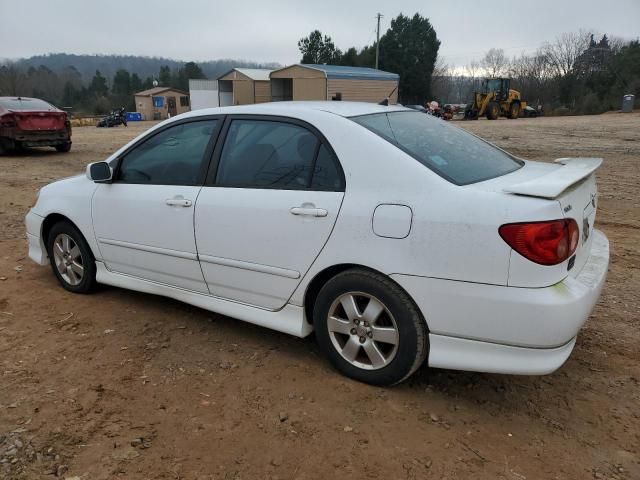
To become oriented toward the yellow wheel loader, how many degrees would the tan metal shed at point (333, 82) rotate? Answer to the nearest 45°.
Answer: approximately 135° to its left

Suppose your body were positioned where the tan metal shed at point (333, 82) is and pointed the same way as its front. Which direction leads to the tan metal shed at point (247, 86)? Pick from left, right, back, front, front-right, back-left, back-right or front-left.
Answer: right

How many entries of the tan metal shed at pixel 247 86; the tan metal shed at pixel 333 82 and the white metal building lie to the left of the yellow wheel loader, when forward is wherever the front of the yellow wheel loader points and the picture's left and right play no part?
0

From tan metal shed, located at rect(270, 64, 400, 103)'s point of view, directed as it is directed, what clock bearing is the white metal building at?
The white metal building is roughly at 3 o'clock from the tan metal shed.

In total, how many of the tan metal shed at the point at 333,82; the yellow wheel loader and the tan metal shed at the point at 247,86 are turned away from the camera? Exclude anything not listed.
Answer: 0

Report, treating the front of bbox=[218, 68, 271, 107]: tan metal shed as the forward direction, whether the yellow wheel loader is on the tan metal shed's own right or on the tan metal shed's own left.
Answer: on the tan metal shed's own left

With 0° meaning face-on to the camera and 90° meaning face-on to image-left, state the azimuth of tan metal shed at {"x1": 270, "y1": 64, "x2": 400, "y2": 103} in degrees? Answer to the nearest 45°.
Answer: approximately 45°

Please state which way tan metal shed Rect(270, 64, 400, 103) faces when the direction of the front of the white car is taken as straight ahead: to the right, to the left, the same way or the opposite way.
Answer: to the left

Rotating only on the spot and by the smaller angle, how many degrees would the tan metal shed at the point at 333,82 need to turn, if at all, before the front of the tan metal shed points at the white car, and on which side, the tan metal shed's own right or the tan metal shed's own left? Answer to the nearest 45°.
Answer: approximately 45° to the tan metal shed's own left

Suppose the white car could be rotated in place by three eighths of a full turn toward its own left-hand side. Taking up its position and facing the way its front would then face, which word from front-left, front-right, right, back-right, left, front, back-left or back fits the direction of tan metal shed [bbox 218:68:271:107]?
back

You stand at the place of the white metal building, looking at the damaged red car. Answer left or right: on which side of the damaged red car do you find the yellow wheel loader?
left

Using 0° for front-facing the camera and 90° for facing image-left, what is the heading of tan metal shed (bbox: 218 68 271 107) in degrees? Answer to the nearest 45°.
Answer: approximately 45°

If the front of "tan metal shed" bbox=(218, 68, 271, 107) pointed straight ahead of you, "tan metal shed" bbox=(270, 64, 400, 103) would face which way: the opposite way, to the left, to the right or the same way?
the same way
